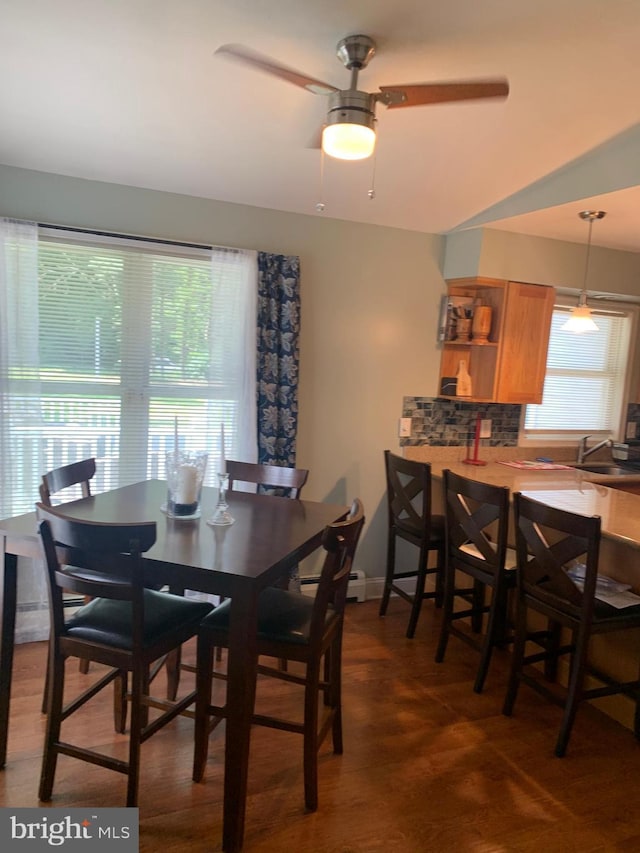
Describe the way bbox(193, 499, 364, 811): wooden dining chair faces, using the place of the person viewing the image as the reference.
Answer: facing away from the viewer and to the left of the viewer

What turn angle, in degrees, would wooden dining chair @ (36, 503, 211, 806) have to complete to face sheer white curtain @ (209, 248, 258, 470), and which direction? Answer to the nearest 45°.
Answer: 0° — it already faces it

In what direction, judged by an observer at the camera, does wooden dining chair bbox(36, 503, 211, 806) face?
facing away from the viewer and to the right of the viewer

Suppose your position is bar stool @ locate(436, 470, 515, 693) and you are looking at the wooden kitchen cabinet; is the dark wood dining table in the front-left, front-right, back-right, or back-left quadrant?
back-left

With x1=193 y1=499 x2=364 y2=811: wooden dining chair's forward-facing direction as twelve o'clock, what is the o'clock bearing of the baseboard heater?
The baseboard heater is roughly at 2 o'clock from the wooden dining chair.

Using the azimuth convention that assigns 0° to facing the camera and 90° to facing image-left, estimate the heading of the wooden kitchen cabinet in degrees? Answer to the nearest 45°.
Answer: approximately 45°

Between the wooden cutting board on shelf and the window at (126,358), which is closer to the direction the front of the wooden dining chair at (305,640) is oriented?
the window

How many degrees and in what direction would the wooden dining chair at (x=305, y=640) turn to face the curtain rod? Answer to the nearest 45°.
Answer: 0° — it already faces it
